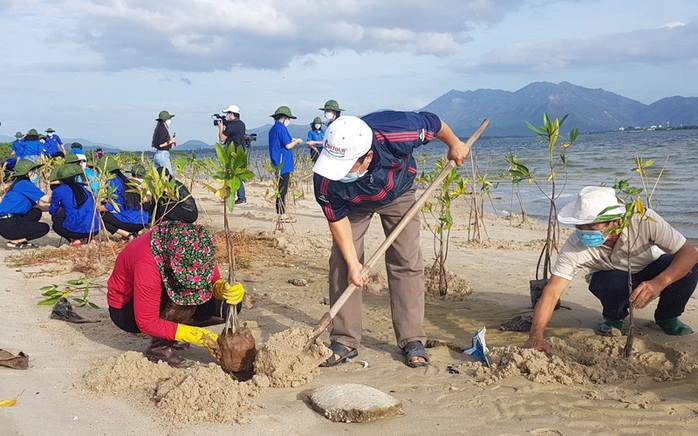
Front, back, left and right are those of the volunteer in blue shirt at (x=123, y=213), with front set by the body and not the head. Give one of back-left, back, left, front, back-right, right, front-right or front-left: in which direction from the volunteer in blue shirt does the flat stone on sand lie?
left

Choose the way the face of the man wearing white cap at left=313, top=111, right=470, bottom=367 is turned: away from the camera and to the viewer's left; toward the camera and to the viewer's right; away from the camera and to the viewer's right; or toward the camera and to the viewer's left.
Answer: toward the camera and to the viewer's left

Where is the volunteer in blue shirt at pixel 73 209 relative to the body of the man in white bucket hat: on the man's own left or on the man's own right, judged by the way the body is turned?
on the man's own right

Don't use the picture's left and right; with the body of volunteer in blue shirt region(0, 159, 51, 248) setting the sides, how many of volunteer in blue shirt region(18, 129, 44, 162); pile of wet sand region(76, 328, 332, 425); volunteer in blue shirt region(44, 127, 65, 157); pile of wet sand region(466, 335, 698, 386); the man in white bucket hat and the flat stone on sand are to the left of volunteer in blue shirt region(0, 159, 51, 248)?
2

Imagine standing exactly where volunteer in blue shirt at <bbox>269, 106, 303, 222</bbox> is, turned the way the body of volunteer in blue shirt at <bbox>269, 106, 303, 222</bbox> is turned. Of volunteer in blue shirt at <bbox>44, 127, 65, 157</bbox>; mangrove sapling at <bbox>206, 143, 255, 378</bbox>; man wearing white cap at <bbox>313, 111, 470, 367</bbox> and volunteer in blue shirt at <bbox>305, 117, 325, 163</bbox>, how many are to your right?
2

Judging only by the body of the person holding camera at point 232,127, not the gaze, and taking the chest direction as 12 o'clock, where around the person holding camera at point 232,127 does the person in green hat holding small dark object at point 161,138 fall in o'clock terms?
the person in green hat holding small dark object at point 161,138 is roughly at 12 o'clock from the person holding camera at point 232,127.

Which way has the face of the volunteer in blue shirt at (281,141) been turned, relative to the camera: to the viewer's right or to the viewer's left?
to the viewer's right

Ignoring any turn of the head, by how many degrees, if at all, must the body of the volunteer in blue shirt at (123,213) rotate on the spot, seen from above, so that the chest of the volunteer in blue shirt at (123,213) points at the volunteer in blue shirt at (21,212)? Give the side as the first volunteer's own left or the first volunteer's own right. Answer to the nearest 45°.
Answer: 0° — they already face them

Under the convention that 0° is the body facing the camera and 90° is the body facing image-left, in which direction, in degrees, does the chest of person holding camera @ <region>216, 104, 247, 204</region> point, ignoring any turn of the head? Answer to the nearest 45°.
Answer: approximately 90°

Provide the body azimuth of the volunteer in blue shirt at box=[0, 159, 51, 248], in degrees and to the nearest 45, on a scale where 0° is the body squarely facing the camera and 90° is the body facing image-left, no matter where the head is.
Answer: approximately 270°

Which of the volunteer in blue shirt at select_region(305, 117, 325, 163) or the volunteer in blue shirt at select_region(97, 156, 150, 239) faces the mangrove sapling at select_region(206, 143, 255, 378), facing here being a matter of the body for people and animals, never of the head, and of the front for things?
the volunteer in blue shirt at select_region(305, 117, 325, 163)
